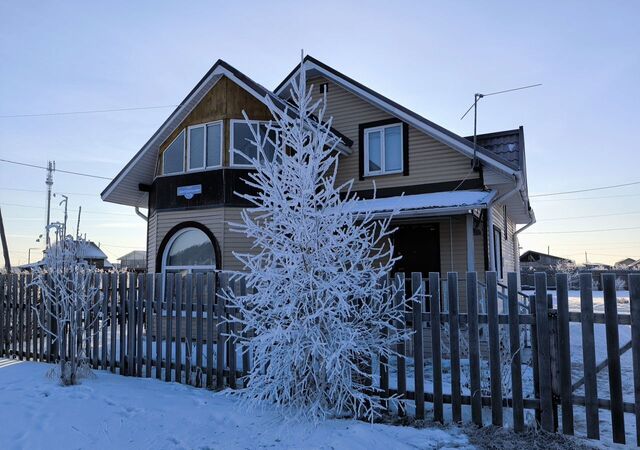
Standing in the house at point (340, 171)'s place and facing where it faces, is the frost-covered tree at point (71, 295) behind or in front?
in front

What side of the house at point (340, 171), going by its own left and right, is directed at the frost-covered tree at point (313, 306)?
front

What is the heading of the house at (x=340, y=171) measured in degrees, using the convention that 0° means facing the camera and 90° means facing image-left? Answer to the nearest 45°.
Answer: approximately 0°
